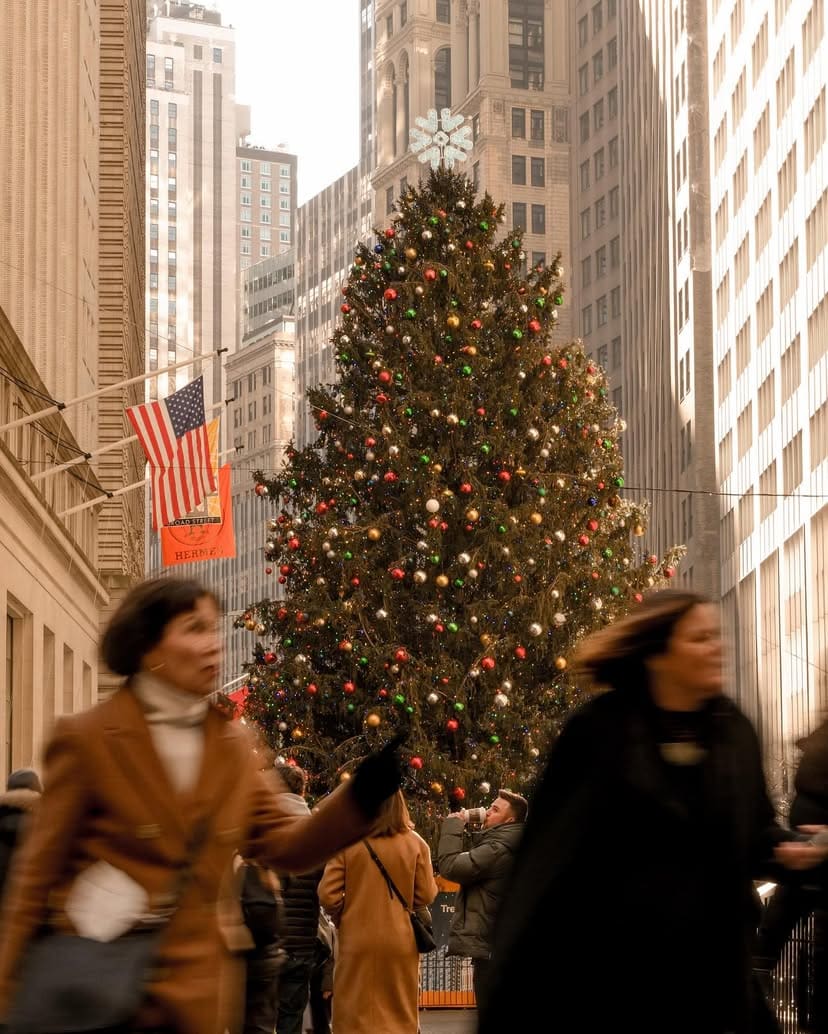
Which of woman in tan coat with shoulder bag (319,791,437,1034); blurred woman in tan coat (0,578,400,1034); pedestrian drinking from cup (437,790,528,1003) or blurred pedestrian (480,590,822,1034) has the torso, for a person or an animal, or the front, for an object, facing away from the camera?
woman in tan coat with shoulder bag (319,791,437,1034)

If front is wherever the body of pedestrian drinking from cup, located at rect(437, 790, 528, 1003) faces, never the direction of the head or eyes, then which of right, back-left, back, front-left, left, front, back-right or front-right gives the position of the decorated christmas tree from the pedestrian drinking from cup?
right

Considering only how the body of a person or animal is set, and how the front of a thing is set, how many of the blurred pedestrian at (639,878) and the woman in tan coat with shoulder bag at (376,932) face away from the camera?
1

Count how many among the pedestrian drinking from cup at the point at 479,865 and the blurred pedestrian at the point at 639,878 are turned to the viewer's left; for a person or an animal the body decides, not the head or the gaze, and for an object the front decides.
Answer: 1

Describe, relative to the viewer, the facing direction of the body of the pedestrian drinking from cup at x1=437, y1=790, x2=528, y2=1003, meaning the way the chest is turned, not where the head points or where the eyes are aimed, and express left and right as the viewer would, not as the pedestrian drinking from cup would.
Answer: facing to the left of the viewer

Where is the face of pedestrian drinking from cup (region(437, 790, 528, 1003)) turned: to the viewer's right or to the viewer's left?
to the viewer's left

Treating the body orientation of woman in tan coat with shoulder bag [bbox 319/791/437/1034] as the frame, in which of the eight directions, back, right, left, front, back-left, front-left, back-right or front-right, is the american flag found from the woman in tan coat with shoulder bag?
front

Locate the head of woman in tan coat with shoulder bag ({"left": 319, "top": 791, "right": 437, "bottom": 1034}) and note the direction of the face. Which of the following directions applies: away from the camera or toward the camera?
away from the camera

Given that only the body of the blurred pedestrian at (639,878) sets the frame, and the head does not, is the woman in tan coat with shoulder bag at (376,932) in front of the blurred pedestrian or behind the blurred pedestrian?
behind

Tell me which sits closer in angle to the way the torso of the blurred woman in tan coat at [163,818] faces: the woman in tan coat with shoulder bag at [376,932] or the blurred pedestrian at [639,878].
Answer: the blurred pedestrian

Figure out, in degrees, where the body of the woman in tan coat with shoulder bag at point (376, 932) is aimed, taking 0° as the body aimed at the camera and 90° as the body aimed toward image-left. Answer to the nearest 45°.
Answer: approximately 180°

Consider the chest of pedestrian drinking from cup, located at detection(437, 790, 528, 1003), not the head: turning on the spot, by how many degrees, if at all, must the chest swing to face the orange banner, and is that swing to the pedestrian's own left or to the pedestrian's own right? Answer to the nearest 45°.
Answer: approximately 90° to the pedestrian's own right

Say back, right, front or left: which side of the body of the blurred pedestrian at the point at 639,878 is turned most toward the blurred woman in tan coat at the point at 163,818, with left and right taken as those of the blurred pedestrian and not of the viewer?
right

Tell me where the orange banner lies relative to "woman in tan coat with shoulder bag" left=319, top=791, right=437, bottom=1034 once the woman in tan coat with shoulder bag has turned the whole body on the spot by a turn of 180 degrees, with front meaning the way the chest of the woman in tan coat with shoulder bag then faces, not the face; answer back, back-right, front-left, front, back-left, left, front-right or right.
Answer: back

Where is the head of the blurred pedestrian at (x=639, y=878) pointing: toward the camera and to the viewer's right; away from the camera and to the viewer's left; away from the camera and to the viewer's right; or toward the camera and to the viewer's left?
toward the camera and to the viewer's right

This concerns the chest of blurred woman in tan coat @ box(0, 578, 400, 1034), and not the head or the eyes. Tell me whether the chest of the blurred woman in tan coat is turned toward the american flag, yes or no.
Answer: no

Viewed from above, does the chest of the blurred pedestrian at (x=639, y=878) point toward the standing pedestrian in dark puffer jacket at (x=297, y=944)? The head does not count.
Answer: no
